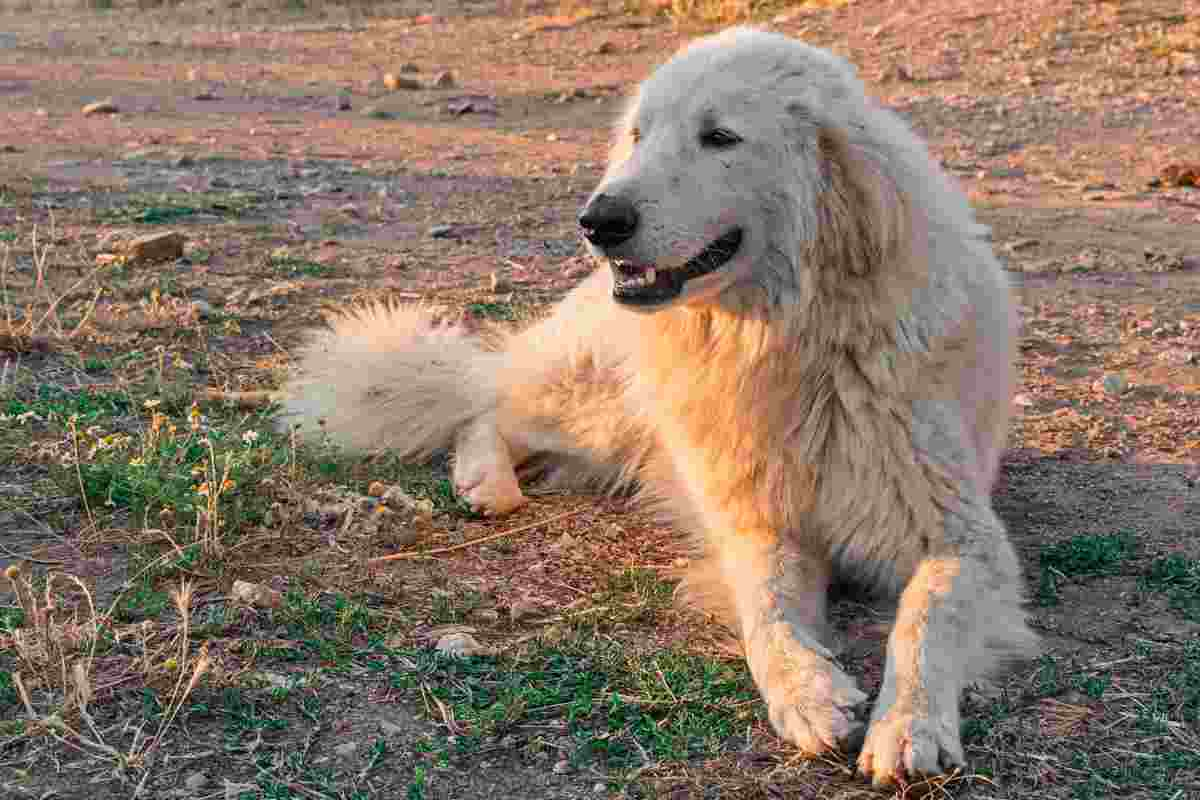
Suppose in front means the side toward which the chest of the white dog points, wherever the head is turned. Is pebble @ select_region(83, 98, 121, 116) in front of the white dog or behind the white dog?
behind

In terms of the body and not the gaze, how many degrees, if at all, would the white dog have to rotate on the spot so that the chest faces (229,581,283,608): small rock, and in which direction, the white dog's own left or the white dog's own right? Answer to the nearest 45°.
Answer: approximately 135° to the white dog's own right

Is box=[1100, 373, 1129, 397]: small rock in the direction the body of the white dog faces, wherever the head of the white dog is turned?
no

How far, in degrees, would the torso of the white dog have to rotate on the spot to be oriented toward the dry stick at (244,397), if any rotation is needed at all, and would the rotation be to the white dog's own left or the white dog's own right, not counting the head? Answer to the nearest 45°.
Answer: approximately 180°

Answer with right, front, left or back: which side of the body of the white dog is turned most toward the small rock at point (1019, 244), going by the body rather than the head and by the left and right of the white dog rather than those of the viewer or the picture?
left

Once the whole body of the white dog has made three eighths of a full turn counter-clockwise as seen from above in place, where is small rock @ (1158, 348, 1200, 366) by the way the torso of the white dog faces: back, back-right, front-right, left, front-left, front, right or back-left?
front-right

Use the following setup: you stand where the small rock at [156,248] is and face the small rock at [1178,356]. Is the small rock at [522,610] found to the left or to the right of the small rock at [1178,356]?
right

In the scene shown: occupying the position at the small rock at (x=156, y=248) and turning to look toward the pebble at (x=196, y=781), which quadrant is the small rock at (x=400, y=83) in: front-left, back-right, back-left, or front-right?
back-left

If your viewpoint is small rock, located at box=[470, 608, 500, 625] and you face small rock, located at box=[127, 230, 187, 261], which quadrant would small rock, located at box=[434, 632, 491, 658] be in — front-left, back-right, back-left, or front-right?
back-left

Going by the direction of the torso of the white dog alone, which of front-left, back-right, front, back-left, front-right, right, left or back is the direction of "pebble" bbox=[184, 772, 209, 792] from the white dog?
right

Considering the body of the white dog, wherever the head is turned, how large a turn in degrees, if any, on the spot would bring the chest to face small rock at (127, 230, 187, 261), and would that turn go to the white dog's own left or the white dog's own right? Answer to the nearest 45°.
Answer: approximately 180°

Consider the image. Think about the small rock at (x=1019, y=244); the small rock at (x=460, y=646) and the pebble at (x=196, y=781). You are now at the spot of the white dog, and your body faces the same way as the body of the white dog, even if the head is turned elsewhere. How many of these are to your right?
2

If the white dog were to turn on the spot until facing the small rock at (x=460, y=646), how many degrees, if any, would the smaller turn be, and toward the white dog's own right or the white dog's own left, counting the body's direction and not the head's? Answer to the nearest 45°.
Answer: approximately 90° to the white dog's own right

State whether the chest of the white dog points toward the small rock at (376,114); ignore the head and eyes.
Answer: no

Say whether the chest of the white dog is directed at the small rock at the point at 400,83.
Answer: no

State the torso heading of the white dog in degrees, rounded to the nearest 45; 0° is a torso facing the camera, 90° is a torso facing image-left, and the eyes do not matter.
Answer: approximately 315°

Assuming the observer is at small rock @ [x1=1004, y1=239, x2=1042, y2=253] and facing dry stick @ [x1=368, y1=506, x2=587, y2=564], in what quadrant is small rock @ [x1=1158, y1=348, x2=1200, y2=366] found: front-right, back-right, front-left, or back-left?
front-left
